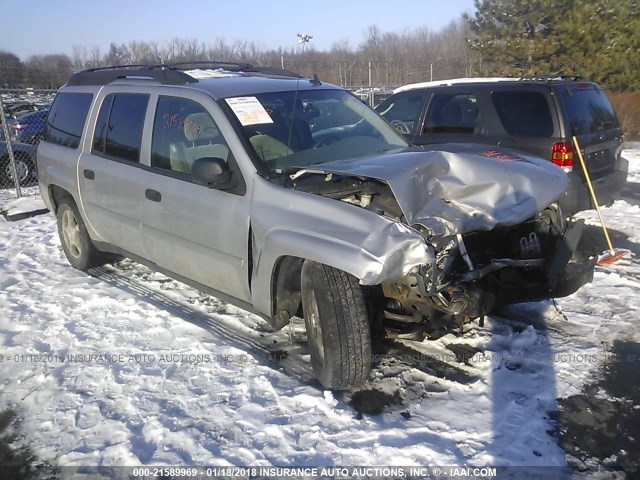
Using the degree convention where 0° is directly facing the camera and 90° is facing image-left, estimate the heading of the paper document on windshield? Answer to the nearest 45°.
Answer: approximately 315°

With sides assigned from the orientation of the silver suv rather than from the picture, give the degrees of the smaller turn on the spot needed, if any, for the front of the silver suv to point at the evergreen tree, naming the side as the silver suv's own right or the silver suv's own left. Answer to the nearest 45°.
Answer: approximately 90° to the silver suv's own left

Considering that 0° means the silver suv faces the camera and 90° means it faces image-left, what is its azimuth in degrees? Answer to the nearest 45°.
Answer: approximately 315°

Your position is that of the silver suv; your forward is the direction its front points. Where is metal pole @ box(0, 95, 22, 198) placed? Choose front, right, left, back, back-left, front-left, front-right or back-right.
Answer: back

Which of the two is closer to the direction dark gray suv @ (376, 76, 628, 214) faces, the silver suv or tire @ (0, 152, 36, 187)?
the tire

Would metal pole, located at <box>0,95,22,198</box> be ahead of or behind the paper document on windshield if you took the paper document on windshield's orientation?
behind

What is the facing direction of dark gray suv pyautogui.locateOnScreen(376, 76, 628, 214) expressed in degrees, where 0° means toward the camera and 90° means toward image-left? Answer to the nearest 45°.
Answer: approximately 135°

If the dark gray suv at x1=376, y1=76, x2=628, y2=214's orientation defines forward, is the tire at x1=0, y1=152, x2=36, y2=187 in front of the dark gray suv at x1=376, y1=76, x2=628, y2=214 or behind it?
in front

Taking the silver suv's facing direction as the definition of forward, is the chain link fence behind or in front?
behind

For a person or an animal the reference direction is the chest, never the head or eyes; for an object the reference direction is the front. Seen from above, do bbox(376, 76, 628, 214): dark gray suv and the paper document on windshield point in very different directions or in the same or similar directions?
very different directions
